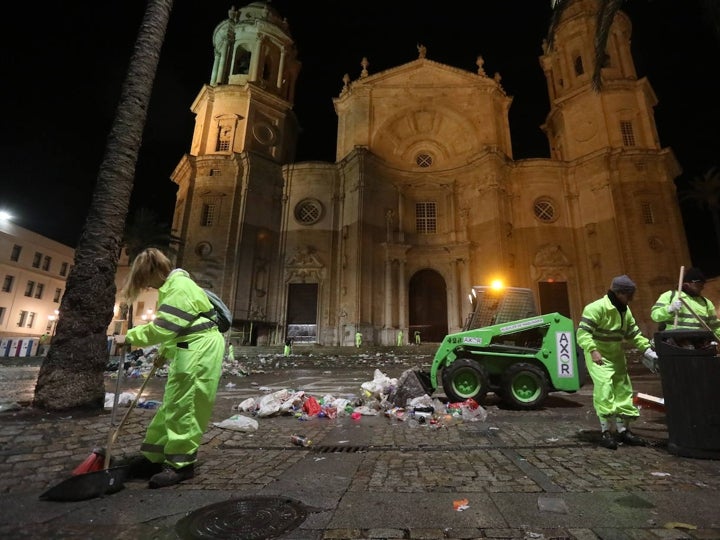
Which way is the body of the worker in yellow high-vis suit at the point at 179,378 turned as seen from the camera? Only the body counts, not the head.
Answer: to the viewer's left

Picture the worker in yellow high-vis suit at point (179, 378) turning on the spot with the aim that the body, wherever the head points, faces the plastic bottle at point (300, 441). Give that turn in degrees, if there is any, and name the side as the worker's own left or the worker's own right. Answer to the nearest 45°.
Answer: approximately 135° to the worker's own right

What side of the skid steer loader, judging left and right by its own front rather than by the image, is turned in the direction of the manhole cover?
left

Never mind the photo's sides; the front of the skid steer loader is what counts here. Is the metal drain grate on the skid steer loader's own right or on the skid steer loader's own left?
on the skid steer loader's own left

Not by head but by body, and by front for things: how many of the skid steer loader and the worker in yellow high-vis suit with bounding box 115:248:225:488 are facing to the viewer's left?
2

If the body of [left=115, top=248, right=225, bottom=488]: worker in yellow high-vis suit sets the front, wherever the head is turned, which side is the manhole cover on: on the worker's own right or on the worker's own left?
on the worker's own left

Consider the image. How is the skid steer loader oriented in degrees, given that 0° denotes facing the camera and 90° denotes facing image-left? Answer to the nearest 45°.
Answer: approximately 90°
